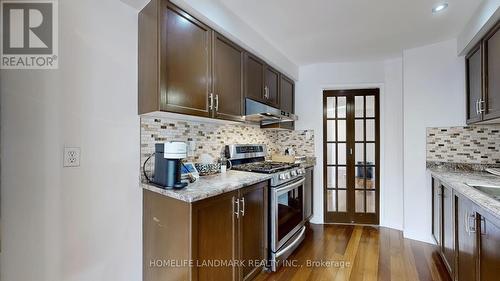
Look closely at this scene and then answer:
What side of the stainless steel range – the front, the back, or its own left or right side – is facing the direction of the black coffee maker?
right

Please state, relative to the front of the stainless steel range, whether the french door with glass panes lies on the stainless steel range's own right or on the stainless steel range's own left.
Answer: on the stainless steel range's own left

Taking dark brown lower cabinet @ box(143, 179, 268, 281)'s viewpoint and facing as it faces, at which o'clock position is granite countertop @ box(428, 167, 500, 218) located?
The granite countertop is roughly at 11 o'clock from the dark brown lower cabinet.

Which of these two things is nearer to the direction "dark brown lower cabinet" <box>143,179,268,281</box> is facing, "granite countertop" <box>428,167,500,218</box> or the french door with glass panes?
the granite countertop

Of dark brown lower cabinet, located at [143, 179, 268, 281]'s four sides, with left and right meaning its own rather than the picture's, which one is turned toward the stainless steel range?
left

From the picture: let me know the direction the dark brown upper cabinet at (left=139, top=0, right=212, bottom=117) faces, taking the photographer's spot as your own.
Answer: facing the viewer and to the right of the viewer
